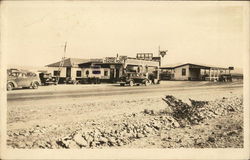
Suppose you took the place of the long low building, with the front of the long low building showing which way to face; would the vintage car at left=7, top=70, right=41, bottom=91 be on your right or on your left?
on your right

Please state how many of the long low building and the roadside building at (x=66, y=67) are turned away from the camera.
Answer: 0

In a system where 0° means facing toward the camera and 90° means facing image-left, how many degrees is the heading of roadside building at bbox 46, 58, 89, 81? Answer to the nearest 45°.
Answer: approximately 0°
